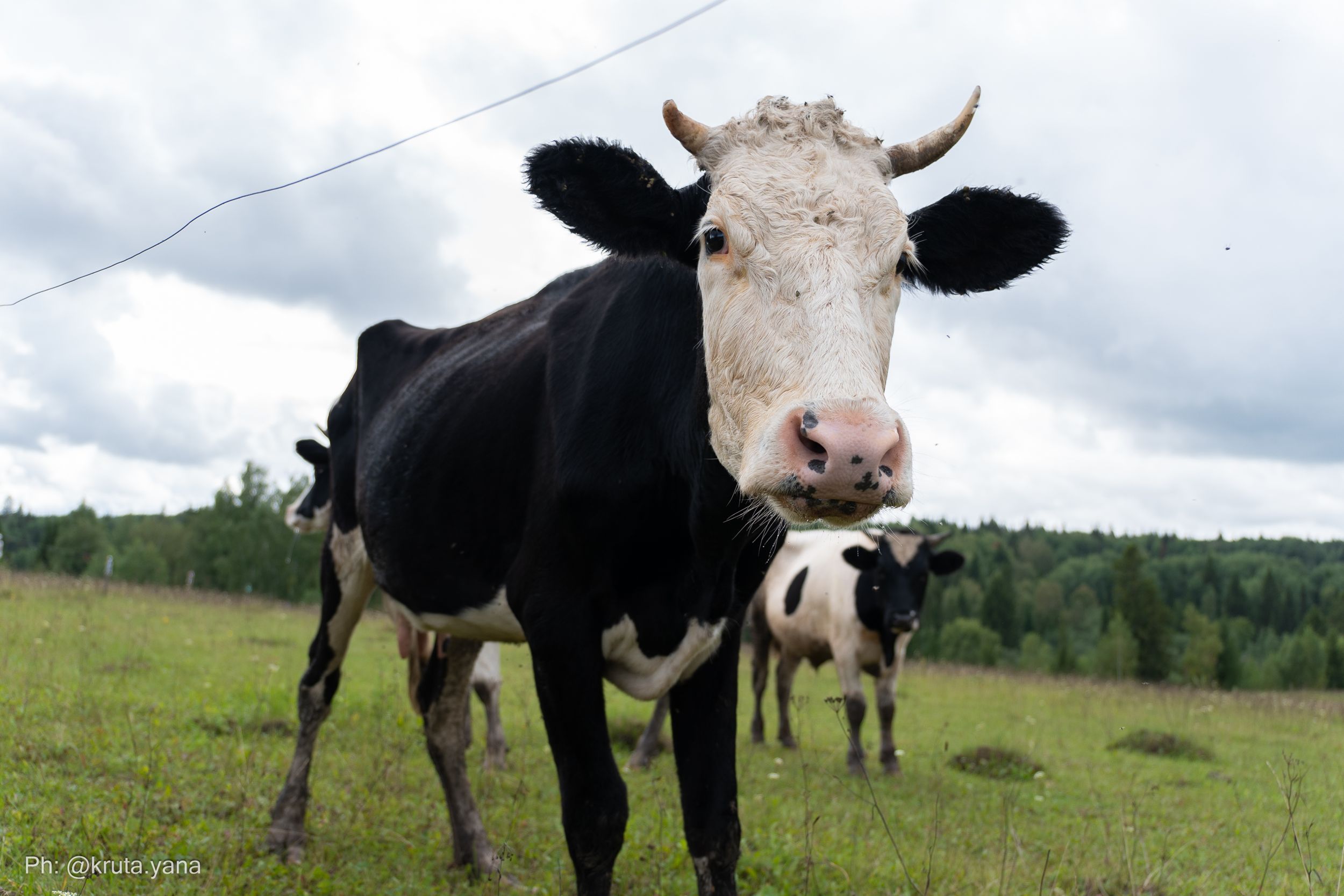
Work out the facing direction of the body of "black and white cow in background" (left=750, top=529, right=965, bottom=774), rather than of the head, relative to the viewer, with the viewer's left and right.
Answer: facing the viewer and to the right of the viewer

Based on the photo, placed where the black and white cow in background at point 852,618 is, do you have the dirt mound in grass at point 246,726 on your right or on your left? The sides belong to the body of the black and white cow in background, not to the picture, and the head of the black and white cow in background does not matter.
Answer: on your right

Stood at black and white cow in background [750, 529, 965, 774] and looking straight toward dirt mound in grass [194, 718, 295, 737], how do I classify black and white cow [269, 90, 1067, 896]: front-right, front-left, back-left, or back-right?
front-left

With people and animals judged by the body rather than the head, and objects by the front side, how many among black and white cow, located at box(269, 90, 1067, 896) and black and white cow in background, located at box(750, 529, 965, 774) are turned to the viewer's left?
0

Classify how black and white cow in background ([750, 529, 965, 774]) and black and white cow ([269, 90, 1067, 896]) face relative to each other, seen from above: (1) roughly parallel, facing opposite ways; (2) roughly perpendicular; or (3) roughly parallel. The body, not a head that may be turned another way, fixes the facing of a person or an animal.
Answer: roughly parallel

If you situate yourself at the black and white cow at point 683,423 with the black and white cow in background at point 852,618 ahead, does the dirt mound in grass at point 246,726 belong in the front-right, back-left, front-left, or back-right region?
front-left

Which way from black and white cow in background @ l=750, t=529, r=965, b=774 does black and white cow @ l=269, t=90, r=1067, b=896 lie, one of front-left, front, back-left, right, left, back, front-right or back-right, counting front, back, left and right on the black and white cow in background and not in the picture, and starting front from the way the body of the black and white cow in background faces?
front-right
